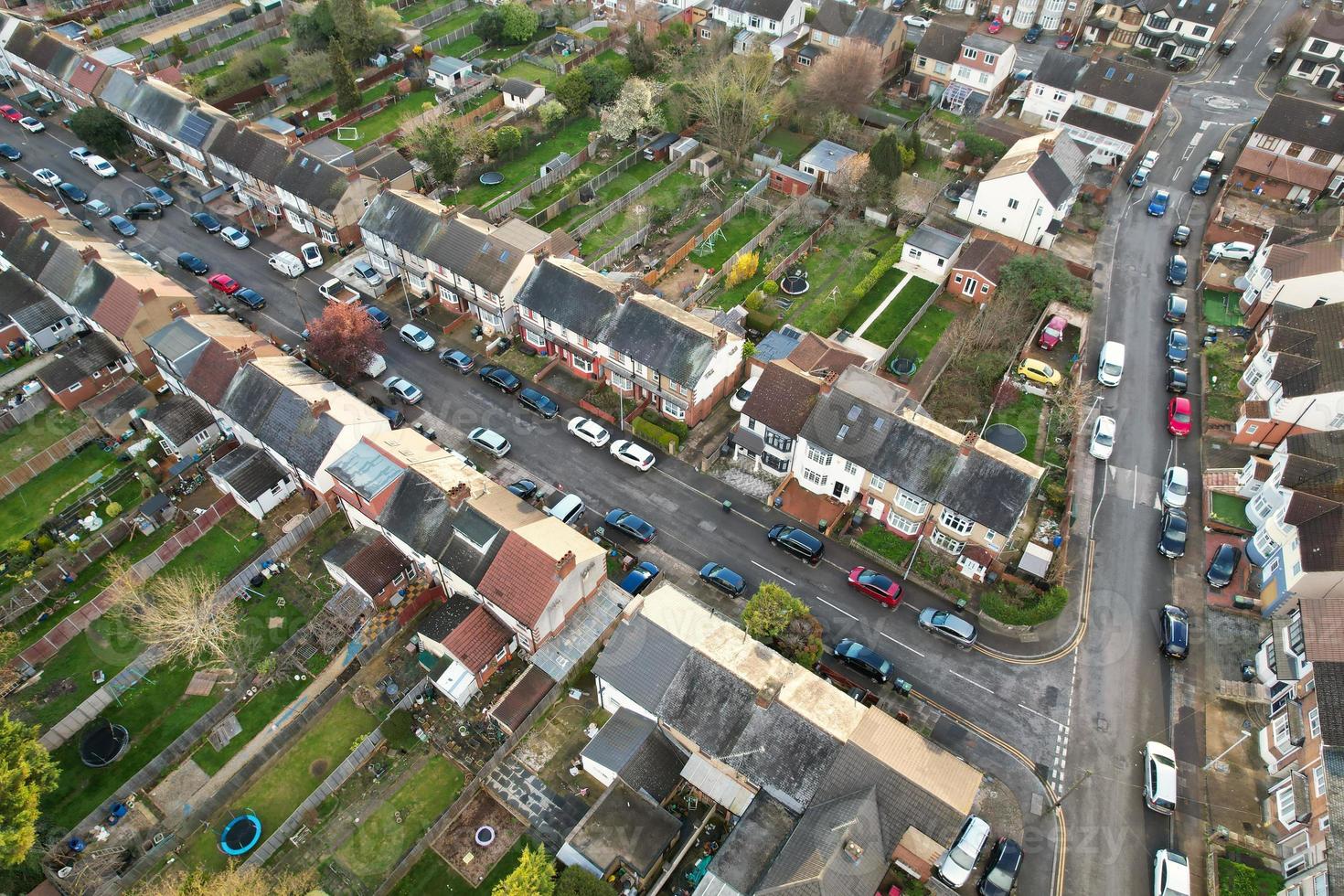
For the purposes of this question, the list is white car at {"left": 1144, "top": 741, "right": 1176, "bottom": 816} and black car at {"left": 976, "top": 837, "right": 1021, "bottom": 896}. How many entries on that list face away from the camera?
1

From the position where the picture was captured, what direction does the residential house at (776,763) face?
facing away from the viewer and to the right of the viewer

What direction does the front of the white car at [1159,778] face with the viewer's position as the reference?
facing away from the viewer

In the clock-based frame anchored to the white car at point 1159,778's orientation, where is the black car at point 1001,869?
The black car is roughly at 7 o'clock from the white car.

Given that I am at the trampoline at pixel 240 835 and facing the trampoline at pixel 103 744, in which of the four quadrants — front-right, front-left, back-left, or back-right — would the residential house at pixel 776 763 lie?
back-right

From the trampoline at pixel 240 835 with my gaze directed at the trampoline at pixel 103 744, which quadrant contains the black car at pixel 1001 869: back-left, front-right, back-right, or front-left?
back-right

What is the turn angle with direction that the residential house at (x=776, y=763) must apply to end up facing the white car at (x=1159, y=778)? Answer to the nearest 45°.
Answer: approximately 45° to its right
